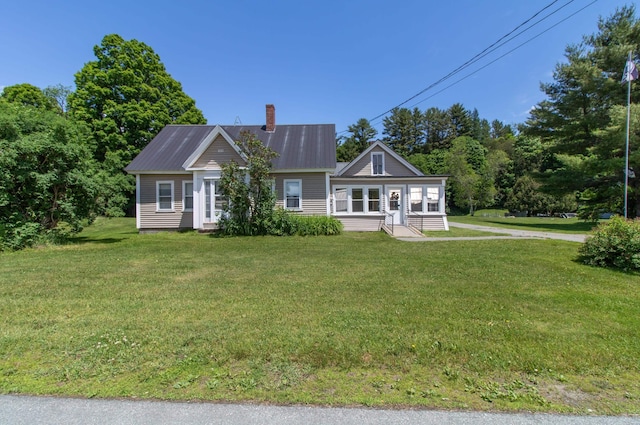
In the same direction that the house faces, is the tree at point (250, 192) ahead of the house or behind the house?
ahead

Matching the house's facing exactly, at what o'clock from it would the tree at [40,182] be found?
The tree is roughly at 2 o'clock from the house.

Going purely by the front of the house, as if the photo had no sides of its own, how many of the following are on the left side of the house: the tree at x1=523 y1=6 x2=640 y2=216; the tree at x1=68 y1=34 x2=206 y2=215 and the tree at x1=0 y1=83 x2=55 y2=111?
1

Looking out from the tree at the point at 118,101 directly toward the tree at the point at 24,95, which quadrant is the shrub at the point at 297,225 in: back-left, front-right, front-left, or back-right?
back-left

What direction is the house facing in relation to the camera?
toward the camera

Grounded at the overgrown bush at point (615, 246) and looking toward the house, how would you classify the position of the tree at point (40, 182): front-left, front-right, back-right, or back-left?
front-left

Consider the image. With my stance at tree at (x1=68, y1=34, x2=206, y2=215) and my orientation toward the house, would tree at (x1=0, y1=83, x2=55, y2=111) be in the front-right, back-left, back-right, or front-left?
back-right

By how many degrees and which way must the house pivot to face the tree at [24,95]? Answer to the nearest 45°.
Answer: approximately 135° to its right

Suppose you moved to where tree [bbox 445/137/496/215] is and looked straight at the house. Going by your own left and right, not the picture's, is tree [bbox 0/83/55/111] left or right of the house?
right

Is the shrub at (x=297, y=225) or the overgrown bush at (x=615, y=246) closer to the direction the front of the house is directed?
the shrub

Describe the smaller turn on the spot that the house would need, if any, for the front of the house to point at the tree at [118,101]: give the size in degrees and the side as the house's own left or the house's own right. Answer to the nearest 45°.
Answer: approximately 135° to the house's own right

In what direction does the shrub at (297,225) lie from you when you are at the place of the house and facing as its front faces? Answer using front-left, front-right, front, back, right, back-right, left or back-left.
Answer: front

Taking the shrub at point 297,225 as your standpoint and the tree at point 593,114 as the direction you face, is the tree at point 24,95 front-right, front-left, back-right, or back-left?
back-left

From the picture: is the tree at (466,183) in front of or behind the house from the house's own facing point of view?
behind

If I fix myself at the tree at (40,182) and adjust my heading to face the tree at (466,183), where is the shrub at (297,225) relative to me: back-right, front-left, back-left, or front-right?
front-right
